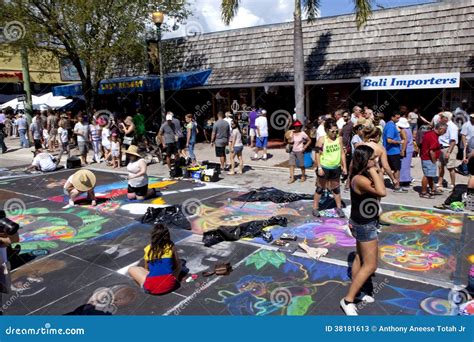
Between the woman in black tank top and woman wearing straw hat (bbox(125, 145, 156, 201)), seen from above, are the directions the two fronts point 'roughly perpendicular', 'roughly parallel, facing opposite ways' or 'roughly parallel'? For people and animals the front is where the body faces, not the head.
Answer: roughly perpendicular

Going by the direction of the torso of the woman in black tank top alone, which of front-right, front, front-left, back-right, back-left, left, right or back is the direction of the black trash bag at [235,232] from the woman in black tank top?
back-left

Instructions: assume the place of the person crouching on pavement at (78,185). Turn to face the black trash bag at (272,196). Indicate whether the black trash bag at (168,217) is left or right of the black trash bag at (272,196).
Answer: right

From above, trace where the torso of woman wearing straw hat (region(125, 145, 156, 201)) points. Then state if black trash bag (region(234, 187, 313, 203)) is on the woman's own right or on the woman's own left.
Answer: on the woman's own left
